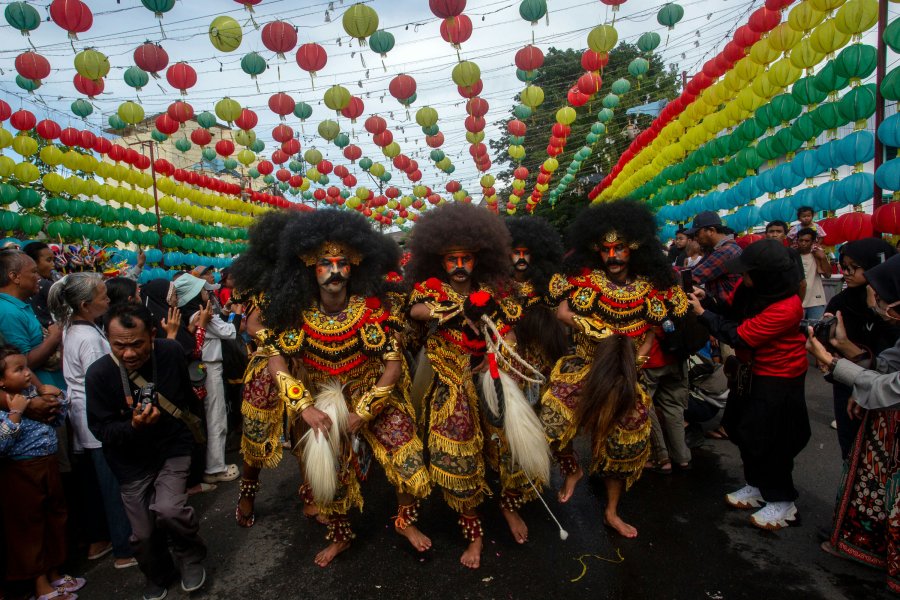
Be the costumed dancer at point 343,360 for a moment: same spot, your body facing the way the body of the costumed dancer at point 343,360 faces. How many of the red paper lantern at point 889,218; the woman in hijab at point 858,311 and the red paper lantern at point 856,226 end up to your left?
3

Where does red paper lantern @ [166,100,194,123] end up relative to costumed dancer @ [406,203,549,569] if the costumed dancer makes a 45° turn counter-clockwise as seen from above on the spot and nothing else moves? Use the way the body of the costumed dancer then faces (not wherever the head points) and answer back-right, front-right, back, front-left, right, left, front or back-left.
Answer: back

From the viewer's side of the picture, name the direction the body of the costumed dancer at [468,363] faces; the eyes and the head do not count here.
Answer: toward the camera

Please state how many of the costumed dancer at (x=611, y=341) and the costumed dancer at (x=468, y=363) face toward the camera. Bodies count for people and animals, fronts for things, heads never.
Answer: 2

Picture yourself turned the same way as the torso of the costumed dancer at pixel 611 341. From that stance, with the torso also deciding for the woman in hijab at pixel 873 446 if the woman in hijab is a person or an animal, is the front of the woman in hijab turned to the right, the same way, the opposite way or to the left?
to the right

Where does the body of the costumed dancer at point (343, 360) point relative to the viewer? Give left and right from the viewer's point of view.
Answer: facing the viewer

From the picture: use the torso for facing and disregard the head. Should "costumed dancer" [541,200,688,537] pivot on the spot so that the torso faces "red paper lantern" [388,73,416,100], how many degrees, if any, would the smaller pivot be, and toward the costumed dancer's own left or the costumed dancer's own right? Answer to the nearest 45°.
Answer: approximately 135° to the costumed dancer's own right

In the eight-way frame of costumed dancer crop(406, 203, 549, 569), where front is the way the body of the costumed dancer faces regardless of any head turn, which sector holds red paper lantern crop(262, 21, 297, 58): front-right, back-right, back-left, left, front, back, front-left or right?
back-right

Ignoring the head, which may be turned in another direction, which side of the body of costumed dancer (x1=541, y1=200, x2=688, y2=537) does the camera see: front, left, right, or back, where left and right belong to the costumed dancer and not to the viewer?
front
